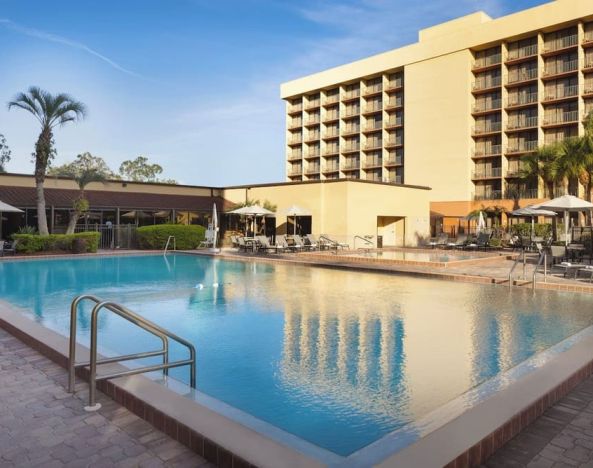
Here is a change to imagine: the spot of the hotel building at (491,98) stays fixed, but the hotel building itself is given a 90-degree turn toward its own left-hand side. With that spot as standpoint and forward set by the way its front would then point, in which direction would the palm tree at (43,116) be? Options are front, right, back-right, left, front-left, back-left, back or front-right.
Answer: right

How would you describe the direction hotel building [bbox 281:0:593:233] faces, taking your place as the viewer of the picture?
facing the viewer and to the left of the viewer

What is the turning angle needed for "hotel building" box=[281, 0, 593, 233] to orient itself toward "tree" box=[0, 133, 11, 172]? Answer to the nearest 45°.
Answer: approximately 45° to its right

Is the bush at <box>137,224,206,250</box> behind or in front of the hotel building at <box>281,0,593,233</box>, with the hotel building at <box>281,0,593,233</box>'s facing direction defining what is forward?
in front

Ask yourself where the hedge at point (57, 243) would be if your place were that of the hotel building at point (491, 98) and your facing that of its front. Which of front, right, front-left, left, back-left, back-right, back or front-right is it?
front
